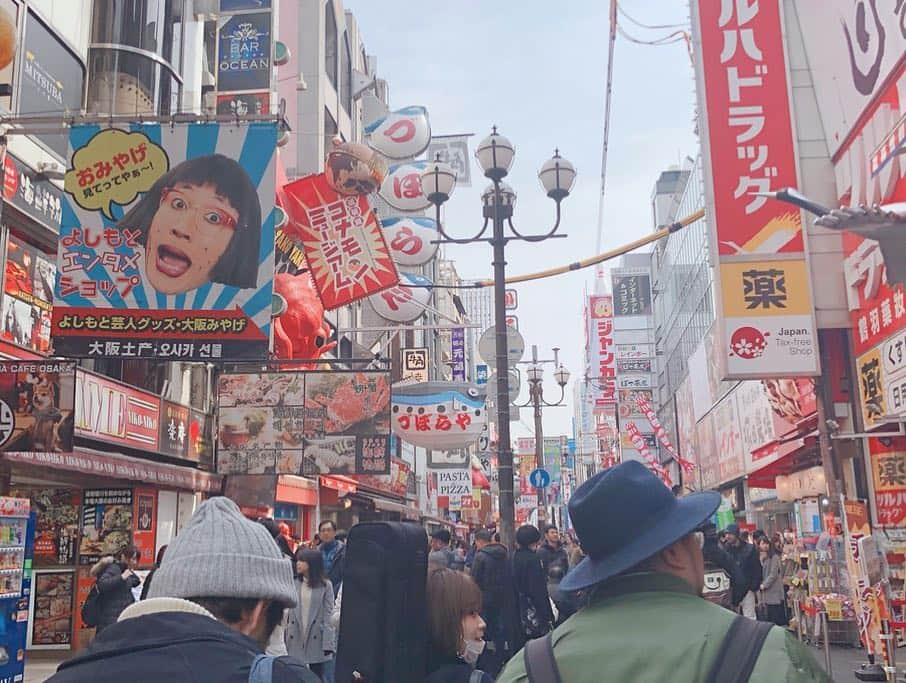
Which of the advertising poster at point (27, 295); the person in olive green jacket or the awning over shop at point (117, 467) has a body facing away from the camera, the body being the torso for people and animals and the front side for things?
the person in olive green jacket

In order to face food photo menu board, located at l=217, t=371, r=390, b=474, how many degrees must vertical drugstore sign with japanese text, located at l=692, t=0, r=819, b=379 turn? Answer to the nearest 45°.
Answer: approximately 90° to its right

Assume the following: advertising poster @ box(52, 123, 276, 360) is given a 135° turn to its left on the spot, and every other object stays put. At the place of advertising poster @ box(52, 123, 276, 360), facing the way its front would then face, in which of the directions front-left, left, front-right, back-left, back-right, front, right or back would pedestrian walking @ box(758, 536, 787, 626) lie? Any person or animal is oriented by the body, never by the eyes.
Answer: front-right

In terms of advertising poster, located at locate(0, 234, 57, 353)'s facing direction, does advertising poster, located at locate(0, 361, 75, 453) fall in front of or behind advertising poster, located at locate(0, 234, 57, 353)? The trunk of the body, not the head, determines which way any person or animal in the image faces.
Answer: in front

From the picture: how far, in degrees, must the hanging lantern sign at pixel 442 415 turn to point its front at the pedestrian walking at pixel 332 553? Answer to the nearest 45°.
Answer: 0° — it already faces them

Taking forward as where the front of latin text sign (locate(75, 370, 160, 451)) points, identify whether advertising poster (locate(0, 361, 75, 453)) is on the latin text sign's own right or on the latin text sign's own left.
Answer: on the latin text sign's own right

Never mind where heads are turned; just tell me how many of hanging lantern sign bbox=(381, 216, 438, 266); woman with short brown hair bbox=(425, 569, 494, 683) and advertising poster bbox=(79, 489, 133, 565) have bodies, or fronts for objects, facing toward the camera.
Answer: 2

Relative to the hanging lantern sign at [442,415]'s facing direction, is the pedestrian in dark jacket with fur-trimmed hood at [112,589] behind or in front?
in front

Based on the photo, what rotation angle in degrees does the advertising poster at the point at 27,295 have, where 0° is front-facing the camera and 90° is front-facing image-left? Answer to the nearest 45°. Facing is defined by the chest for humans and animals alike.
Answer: approximately 315°

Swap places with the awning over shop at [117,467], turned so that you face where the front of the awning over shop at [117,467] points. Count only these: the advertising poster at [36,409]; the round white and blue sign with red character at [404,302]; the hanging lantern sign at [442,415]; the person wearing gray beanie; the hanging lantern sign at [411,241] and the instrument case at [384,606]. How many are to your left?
3

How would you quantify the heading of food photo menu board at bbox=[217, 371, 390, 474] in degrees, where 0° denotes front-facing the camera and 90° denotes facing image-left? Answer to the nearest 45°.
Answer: approximately 0°
